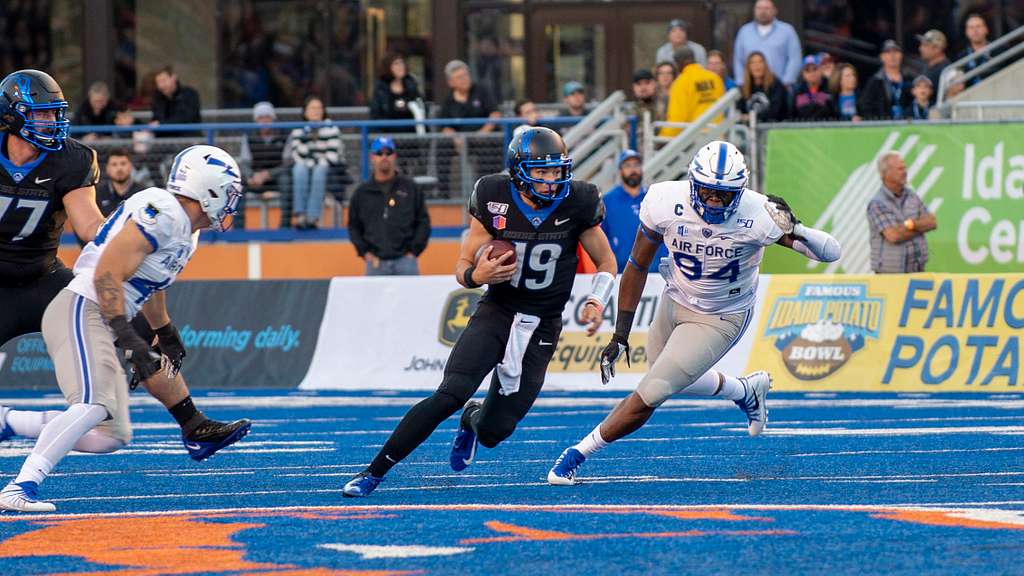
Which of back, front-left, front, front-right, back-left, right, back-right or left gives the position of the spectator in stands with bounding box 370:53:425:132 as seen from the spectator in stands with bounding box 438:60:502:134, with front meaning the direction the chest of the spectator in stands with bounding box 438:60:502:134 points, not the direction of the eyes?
back-right

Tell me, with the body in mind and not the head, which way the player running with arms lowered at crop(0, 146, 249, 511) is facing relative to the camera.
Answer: to the viewer's right

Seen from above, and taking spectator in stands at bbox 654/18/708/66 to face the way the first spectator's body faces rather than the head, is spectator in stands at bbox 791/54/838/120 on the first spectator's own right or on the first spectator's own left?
on the first spectator's own left

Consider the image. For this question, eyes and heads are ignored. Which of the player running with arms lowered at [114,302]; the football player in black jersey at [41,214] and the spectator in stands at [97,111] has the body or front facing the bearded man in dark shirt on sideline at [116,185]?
the spectator in stands at [97,111]

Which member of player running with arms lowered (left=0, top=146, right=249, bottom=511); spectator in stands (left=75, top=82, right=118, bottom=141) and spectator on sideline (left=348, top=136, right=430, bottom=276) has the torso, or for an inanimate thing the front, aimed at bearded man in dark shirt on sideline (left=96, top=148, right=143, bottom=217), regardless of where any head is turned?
spectator in stands (left=75, top=82, right=118, bottom=141)

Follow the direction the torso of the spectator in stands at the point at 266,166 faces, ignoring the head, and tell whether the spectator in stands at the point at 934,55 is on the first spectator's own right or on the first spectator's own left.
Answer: on the first spectator's own left

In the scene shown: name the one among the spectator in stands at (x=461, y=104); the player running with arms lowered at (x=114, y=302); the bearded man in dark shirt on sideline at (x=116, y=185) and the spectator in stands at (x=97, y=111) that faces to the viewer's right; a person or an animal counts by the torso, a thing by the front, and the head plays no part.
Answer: the player running with arms lowered

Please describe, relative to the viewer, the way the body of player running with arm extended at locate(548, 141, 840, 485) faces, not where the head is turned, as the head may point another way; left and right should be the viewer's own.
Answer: facing the viewer

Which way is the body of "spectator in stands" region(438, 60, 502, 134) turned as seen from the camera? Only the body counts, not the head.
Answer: toward the camera

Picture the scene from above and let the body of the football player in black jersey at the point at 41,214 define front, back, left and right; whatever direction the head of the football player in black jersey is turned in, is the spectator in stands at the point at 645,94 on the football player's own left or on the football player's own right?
on the football player's own left

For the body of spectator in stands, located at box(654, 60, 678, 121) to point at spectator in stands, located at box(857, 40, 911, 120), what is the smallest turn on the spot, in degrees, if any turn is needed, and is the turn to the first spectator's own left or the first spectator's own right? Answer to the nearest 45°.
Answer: approximately 90° to the first spectator's own left

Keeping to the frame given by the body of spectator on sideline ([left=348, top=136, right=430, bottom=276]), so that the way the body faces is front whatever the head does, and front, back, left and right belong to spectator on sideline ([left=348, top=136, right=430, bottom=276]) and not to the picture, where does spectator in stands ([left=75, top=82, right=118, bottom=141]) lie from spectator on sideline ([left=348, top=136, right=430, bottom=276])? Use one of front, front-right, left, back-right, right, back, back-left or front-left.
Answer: back-right

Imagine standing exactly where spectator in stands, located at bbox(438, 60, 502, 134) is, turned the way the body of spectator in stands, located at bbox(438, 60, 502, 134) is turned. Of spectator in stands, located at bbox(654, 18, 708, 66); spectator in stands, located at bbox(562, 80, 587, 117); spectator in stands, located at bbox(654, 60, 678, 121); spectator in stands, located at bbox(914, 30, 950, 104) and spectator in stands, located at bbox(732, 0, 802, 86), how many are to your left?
5

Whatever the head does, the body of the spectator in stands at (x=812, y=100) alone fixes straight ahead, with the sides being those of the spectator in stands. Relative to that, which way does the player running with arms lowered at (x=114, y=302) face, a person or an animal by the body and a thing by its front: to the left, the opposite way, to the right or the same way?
to the left

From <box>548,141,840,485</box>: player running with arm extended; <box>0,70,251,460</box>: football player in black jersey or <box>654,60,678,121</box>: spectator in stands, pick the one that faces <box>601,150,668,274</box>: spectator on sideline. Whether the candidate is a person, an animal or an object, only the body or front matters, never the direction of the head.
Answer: <box>654,60,678,121</box>: spectator in stands
